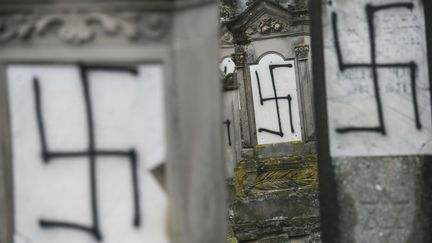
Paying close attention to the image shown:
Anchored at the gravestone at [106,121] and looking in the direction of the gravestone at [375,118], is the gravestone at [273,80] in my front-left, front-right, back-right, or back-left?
front-left

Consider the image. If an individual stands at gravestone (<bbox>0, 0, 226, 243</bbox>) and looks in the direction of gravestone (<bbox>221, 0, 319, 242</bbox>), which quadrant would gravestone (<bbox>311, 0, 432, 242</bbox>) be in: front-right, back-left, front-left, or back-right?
front-right

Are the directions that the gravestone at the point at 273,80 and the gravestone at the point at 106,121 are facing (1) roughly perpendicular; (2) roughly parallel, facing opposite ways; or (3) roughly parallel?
roughly parallel

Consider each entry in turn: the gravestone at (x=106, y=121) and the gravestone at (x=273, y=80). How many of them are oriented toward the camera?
2

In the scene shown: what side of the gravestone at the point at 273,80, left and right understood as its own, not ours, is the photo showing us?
front

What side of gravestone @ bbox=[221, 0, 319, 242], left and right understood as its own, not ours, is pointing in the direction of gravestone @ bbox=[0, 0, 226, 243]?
front

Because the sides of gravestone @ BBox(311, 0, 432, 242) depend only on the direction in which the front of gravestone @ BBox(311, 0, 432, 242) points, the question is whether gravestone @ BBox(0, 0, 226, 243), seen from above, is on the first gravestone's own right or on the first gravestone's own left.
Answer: on the first gravestone's own right

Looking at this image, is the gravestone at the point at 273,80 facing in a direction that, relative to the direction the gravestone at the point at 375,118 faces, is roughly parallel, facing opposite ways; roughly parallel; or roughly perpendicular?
roughly parallel

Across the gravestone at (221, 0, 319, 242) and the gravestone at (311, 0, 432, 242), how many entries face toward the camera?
2

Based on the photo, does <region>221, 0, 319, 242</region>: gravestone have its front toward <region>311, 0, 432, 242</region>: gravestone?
yes

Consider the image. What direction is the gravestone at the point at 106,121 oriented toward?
toward the camera

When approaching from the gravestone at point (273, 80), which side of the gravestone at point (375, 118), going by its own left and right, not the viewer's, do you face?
back
